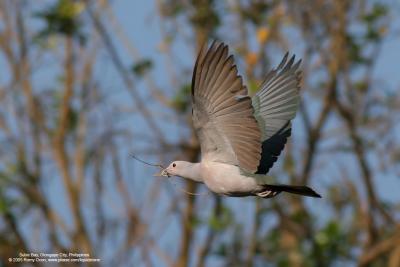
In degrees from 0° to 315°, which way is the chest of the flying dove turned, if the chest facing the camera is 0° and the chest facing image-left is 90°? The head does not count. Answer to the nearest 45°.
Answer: approximately 90°
